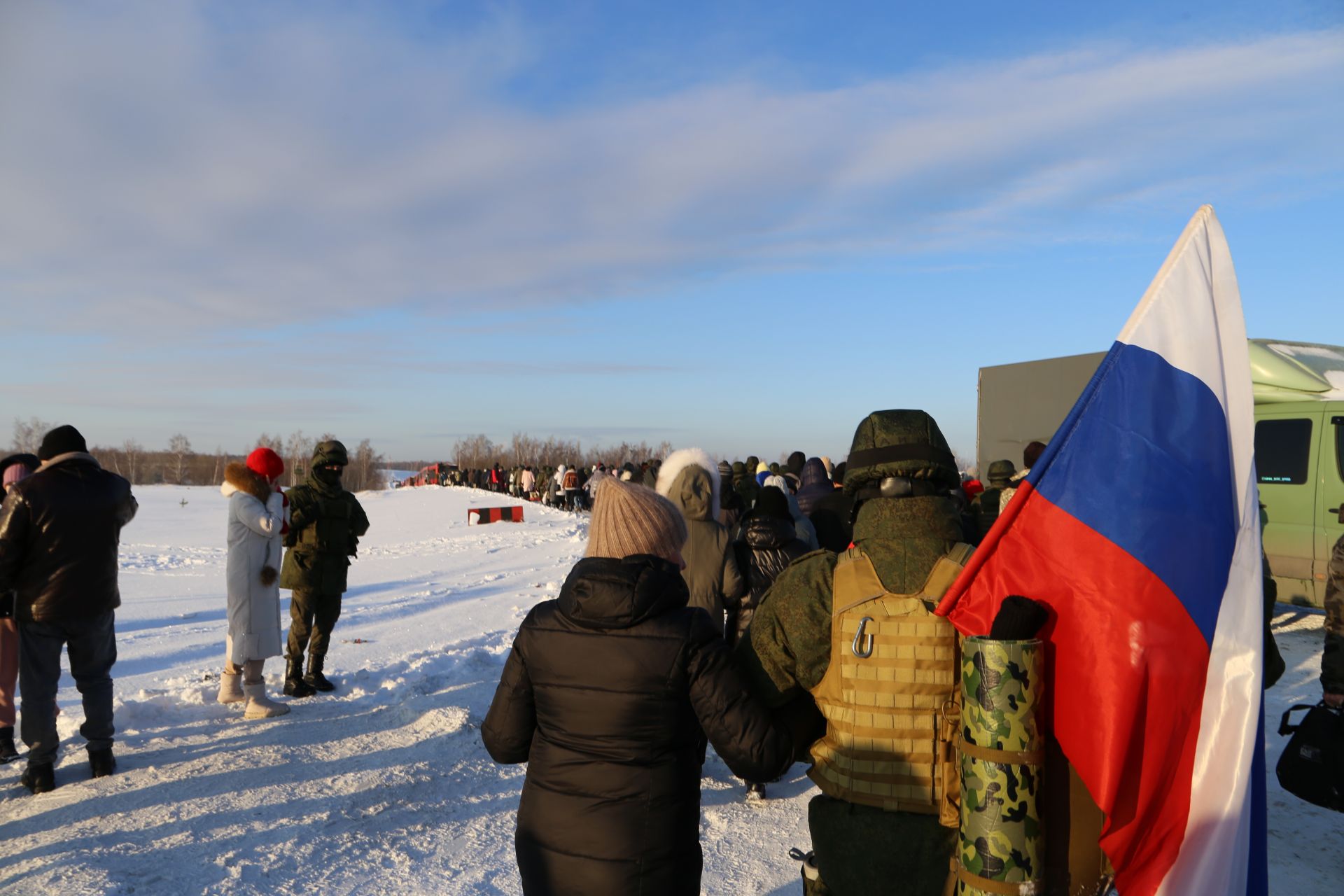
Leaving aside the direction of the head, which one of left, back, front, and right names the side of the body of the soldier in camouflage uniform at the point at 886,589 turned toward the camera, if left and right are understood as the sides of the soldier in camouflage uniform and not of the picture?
back

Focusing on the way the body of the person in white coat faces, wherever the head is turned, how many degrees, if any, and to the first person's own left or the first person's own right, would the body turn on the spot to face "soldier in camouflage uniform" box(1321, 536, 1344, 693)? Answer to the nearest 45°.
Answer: approximately 45° to the first person's own right

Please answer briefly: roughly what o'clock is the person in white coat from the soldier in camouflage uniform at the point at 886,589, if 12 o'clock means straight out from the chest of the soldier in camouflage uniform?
The person in white coat is roughly at 10 o'clock from the soldier in camouflage uniform.

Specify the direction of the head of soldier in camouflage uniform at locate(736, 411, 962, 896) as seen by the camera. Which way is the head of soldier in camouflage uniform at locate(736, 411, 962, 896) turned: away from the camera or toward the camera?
away from the camera

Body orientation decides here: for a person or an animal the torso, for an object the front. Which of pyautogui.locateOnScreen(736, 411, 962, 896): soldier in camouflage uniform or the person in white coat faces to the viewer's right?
the person in white coat

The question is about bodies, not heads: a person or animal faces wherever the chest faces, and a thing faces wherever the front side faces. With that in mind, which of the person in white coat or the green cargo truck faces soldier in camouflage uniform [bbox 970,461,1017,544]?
the person in white coat

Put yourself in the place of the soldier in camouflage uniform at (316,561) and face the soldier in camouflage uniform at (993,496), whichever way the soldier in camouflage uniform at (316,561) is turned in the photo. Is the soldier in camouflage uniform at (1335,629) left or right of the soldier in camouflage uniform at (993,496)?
right

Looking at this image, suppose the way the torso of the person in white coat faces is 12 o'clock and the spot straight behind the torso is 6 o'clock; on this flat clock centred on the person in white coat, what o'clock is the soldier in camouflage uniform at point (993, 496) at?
The soldier in camouflage uniform is roughly at 12 o'clock from the person in white coat.

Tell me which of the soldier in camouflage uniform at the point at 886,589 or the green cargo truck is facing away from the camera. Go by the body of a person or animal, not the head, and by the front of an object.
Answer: the soldier in camouflage uniform

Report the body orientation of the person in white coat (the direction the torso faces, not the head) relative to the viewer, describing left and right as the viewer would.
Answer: facing to the right of the viewer
